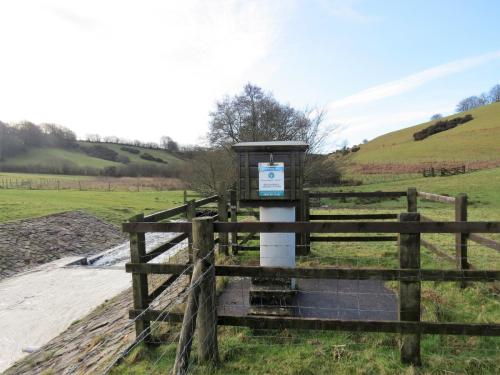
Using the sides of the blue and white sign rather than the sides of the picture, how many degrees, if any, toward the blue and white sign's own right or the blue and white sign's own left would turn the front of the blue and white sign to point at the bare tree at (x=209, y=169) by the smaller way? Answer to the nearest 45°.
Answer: approximately 180°

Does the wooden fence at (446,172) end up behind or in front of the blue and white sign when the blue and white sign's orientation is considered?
behind

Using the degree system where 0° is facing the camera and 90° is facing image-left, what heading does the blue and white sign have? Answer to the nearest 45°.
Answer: approximately 0°

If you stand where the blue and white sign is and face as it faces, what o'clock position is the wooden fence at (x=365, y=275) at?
The wooden fence is roughly at 11 o'clock from the blue and white sign.

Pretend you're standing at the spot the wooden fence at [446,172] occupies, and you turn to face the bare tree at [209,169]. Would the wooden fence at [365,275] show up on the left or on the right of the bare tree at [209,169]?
left

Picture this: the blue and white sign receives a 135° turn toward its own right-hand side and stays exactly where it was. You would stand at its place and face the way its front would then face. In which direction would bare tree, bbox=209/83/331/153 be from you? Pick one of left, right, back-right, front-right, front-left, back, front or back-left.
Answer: front-right
